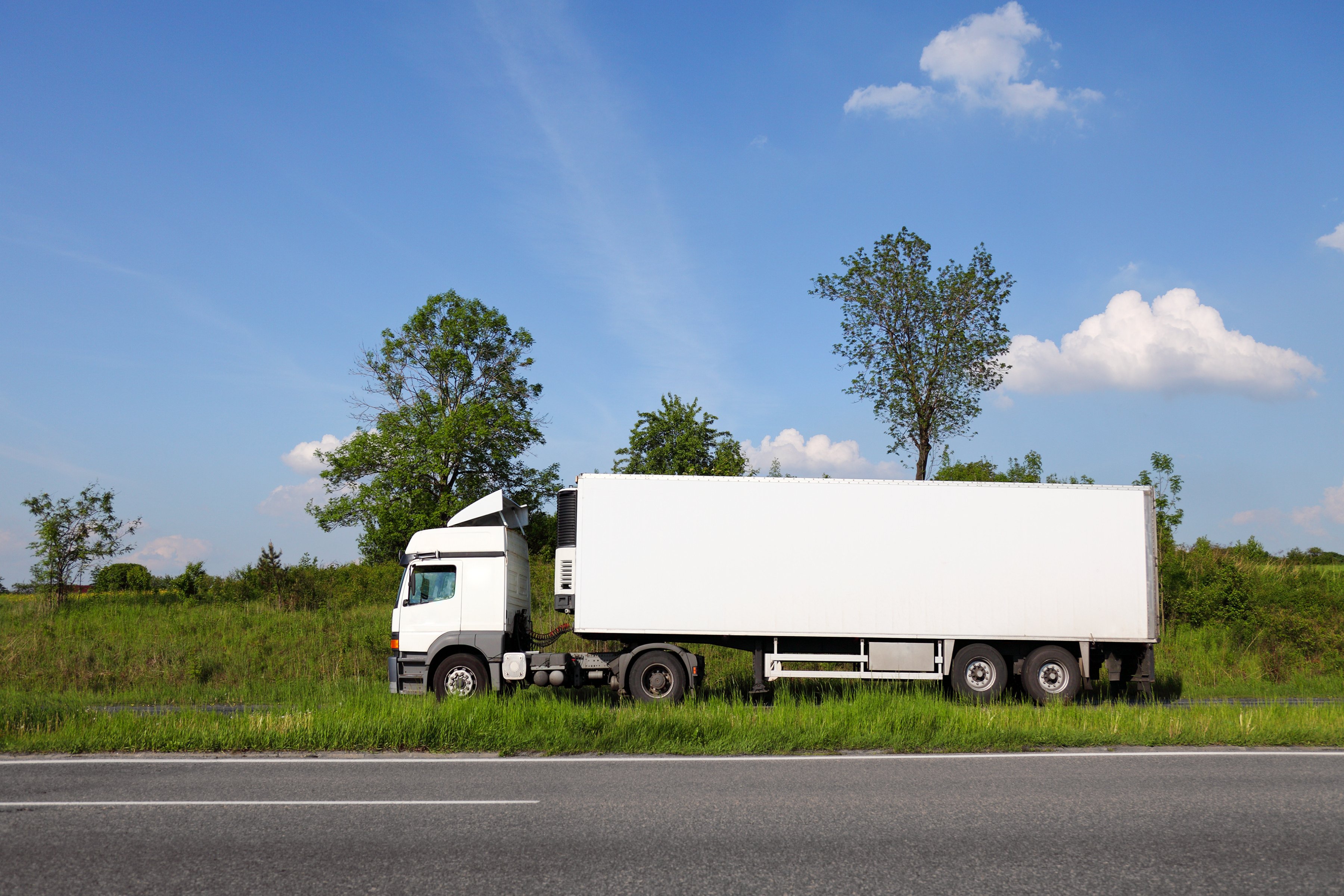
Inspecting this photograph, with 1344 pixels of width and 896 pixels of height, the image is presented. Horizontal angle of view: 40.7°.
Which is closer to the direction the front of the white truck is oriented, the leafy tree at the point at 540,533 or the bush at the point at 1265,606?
the leafy tree

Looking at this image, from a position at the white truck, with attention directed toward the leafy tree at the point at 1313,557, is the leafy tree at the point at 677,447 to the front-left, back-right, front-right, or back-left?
front-left

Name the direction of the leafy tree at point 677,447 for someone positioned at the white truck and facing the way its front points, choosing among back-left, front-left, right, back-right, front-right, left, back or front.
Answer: right

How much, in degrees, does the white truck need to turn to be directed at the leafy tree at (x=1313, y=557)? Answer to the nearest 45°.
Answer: approximately 135° to its right

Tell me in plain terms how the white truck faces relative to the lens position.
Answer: facing to the left of the viewer

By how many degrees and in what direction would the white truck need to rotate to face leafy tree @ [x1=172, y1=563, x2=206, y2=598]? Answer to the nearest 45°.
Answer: approximately 45° to its right

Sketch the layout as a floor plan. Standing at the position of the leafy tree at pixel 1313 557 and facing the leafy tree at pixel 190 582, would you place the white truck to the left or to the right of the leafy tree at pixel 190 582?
left

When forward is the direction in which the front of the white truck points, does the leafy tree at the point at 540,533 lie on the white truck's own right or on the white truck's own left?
on the white truck's own right
